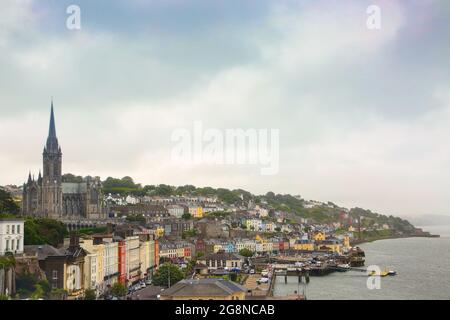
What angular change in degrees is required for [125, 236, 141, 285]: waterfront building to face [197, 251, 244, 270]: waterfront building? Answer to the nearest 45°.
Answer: approximately 90° to its left

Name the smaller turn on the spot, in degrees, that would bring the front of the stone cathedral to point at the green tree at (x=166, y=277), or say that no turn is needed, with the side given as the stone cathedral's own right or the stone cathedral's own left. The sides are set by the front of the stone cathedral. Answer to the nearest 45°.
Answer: approximately 45° to the stone cathedral's own left

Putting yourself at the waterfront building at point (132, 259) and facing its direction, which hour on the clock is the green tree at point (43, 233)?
The green tree is roughly at 5 o'clock from the waterfront building.

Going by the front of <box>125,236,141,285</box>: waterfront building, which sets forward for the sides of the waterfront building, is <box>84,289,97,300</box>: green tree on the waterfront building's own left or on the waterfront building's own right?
on the waterfront building's own right

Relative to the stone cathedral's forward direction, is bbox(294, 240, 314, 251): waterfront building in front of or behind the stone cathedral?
behind

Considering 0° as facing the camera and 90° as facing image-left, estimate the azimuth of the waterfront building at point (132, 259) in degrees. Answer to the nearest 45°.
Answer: approximately 315°

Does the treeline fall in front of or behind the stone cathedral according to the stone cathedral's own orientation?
behind

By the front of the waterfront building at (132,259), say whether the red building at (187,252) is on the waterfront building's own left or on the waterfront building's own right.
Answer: on the waterfront building's own left

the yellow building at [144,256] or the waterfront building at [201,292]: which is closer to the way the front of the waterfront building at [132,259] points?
the waterfront building

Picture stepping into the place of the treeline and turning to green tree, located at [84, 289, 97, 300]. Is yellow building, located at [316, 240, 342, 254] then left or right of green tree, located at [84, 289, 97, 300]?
left

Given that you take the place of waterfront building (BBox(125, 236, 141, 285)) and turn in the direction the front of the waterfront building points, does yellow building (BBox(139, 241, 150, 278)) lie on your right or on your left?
on your left

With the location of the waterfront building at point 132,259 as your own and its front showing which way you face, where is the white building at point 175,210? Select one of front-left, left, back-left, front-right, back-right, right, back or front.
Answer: back-left

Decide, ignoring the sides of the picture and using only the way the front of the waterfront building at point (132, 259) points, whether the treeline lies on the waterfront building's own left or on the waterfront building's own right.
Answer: on the waterfront building's own left

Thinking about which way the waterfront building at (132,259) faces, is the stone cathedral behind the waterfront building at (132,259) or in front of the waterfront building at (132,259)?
behind

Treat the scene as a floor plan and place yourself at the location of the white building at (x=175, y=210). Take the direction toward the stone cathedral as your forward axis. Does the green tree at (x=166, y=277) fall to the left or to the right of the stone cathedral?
left
